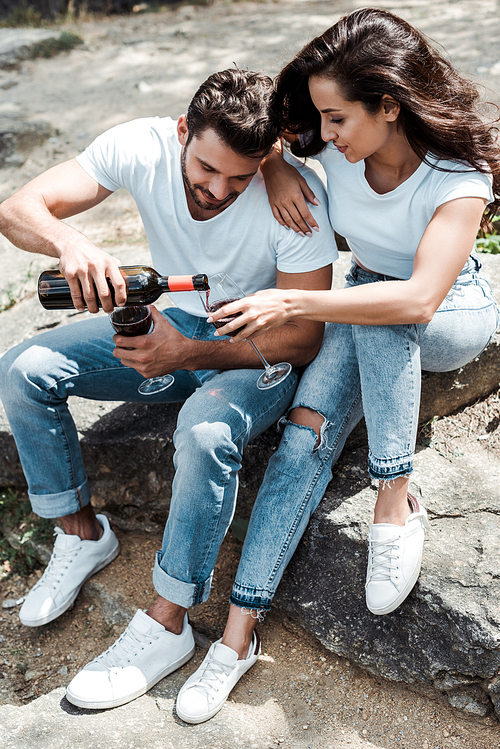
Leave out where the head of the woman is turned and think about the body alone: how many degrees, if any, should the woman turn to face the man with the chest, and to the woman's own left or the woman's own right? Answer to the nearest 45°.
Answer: approximately 45° to the woman's own right

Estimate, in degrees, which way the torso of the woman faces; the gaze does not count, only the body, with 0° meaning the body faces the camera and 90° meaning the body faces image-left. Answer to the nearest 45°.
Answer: approximately 45°

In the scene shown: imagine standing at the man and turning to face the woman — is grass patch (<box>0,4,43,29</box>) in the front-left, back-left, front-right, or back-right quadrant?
back-left

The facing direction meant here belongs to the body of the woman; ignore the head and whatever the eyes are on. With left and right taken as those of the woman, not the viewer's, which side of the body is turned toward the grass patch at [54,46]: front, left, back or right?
right

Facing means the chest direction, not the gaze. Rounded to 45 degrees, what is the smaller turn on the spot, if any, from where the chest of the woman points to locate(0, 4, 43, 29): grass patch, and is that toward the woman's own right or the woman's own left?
approximately 90° to the woman's own right
